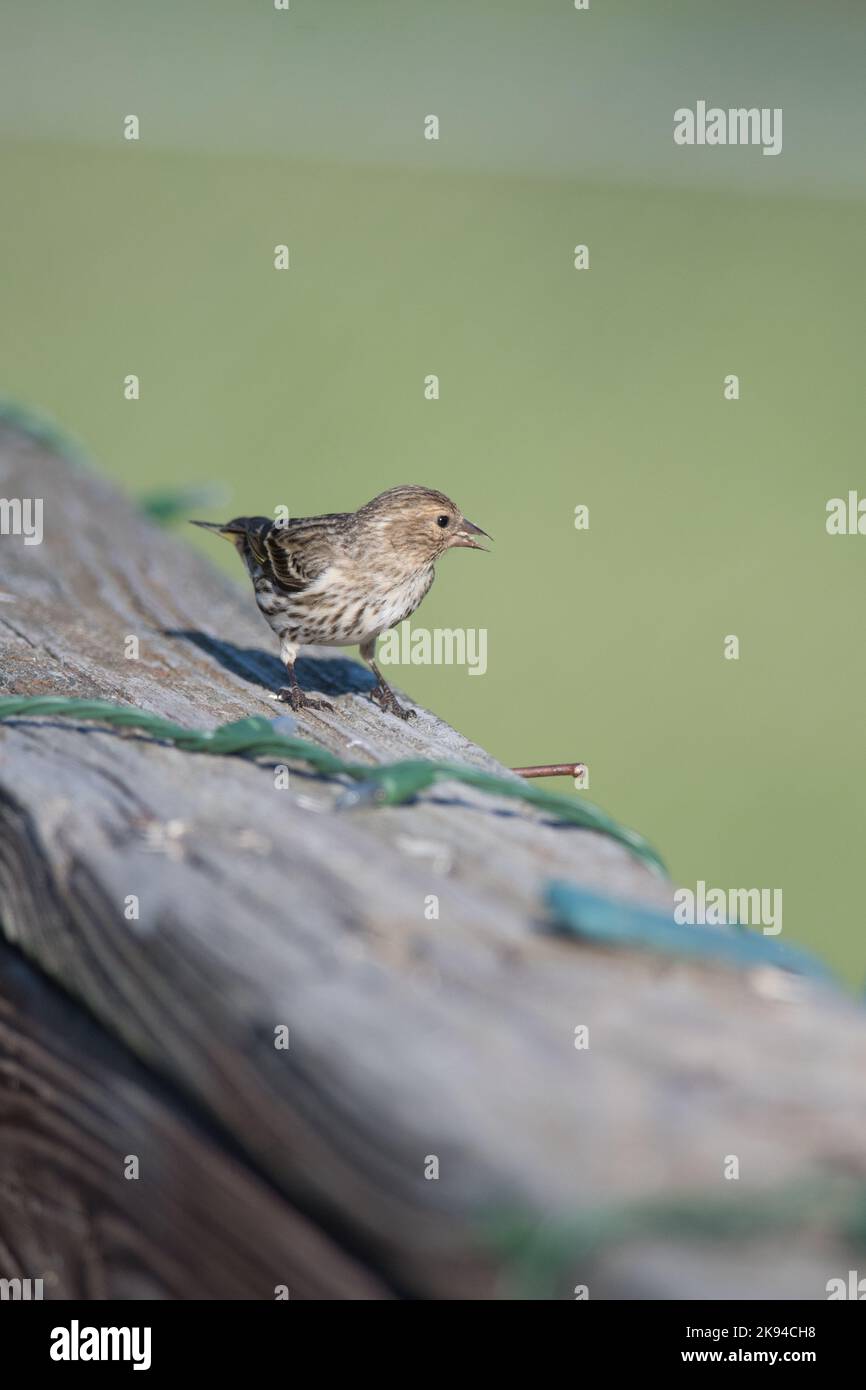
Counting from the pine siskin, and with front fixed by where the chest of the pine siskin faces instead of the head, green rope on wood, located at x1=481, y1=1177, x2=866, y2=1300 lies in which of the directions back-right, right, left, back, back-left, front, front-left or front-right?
front-right

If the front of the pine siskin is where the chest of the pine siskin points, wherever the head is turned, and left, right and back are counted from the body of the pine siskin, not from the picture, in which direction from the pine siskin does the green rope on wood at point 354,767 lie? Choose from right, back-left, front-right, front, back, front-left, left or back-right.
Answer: front-right

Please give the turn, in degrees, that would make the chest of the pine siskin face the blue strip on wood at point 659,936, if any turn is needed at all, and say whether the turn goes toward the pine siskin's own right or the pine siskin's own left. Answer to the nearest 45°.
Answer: approximately 45° to the pine siskin's own right

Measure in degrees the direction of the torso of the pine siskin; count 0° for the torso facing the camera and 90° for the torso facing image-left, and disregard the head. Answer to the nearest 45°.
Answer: approximately 315°
